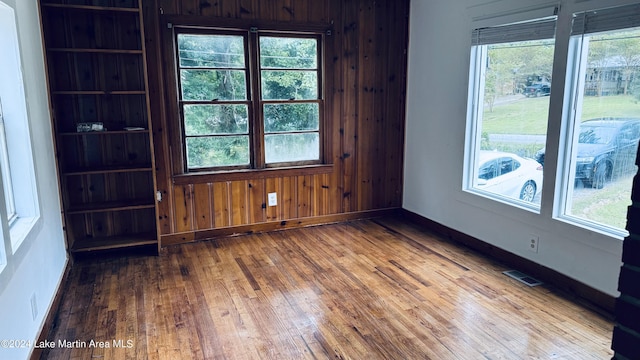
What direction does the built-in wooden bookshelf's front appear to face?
toward the camera

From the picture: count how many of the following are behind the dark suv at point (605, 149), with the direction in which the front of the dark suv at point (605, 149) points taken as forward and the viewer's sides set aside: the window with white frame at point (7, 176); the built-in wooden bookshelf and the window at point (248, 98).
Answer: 0

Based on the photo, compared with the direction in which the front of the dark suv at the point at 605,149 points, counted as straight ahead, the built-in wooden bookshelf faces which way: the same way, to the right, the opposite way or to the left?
to the left

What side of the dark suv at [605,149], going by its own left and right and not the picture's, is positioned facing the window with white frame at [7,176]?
front

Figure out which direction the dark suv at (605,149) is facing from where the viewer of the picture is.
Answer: facing the viewer and to the left of the viewer

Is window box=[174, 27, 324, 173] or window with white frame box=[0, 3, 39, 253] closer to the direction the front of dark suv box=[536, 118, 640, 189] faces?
the window

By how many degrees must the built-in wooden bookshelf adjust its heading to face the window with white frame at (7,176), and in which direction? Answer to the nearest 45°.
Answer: approximately 45° to its right

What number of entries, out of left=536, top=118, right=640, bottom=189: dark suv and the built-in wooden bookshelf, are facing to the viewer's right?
0

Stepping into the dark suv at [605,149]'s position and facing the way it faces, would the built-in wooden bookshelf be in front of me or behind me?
in front

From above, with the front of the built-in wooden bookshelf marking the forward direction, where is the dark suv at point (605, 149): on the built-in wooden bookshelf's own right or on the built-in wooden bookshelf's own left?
on the built-in wooden bookshelf's own left

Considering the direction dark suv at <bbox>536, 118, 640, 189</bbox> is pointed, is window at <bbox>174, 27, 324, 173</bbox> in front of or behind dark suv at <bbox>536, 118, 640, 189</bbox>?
in front
